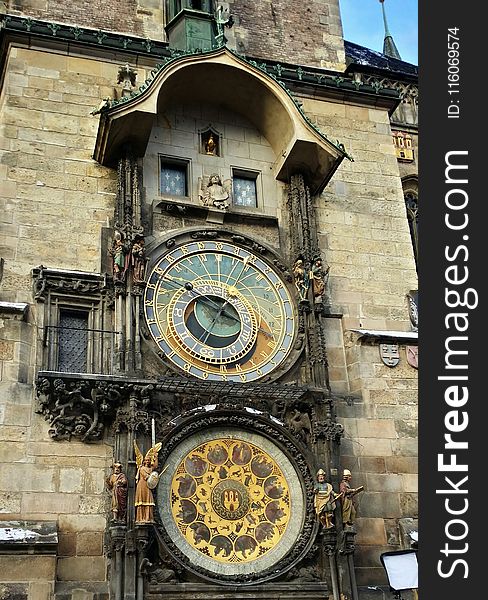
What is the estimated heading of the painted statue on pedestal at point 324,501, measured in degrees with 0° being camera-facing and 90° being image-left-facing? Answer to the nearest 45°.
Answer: approximately 0°

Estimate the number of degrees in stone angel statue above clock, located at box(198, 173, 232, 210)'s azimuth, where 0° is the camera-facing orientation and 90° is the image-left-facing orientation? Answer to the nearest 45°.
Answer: approximately 0°

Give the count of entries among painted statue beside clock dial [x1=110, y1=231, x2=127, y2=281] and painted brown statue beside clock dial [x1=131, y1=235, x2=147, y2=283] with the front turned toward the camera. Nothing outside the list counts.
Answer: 2

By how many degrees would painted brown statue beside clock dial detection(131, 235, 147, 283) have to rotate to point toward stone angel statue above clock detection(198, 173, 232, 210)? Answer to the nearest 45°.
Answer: approximately 135° to its left
